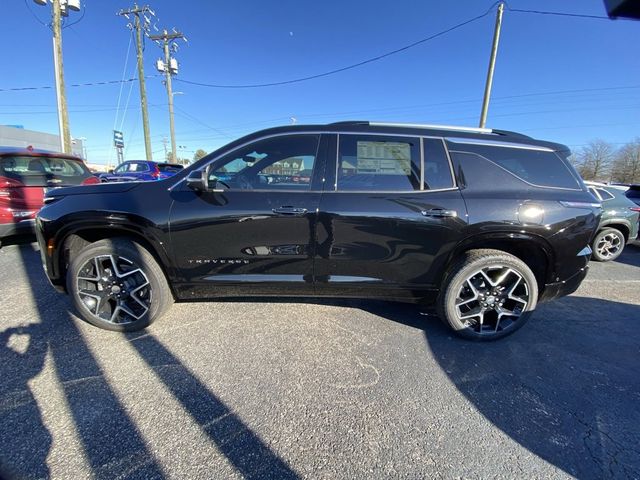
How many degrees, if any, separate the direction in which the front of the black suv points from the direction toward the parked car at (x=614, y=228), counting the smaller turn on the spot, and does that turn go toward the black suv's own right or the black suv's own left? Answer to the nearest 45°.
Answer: approximately 135° to the black suv's own right

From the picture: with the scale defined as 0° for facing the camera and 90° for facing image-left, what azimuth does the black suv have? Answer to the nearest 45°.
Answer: approximately 90°

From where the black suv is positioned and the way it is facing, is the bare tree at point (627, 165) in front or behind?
behind

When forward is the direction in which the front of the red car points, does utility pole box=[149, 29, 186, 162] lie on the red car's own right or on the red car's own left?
on the red car's own right

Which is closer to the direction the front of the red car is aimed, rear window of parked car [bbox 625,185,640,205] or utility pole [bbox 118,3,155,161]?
the utility pole

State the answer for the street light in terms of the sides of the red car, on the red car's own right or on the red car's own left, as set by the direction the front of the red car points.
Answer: on the red car's own right

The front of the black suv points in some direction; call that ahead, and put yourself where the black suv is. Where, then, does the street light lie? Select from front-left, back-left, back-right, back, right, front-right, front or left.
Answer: front-right

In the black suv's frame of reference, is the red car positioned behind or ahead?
ahead

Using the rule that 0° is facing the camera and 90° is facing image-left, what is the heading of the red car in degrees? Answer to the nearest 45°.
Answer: approximately 135°
